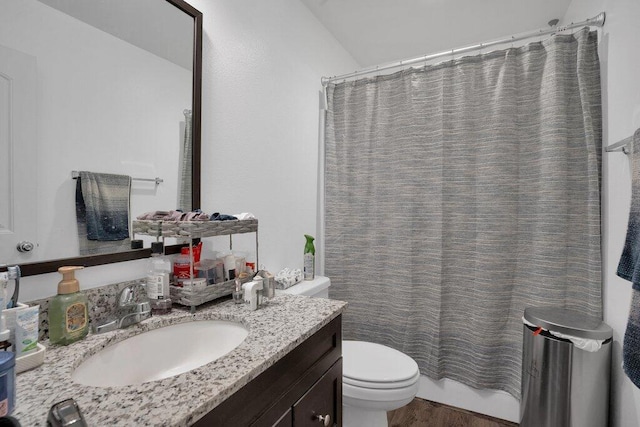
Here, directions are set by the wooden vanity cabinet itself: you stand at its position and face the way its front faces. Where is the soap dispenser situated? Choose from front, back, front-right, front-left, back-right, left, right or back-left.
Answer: back-right

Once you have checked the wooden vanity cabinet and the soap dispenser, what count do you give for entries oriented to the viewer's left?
0

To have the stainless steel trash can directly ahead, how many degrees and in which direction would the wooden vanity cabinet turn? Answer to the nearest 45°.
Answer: approximately 45° to its left

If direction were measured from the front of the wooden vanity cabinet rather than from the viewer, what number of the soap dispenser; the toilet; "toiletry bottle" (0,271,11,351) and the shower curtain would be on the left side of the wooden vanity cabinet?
2

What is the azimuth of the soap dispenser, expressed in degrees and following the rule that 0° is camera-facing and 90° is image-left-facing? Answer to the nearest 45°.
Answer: approximately 315°

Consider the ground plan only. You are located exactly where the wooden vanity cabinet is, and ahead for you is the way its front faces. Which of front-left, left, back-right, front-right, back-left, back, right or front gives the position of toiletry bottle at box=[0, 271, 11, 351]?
back-right

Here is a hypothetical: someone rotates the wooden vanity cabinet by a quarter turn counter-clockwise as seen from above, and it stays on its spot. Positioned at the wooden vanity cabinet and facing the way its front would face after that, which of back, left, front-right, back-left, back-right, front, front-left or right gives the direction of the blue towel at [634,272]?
front-right

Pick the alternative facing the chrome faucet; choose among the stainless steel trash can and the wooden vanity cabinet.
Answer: the stainless steel trash can

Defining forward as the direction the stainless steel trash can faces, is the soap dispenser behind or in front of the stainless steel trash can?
in front
